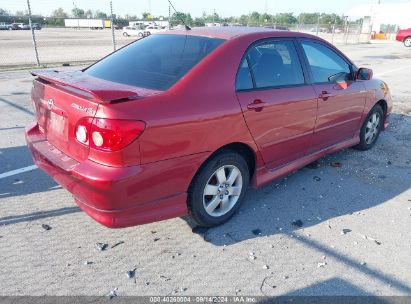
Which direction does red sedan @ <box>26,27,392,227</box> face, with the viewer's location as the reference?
facing away from the viewer and to the right of the viewer

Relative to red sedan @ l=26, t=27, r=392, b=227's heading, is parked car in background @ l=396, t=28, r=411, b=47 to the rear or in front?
in front

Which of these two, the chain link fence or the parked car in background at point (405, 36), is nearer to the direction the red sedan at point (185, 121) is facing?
the parked car in background

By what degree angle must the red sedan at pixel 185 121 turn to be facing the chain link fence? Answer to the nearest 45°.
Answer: approximately 90° to its left
